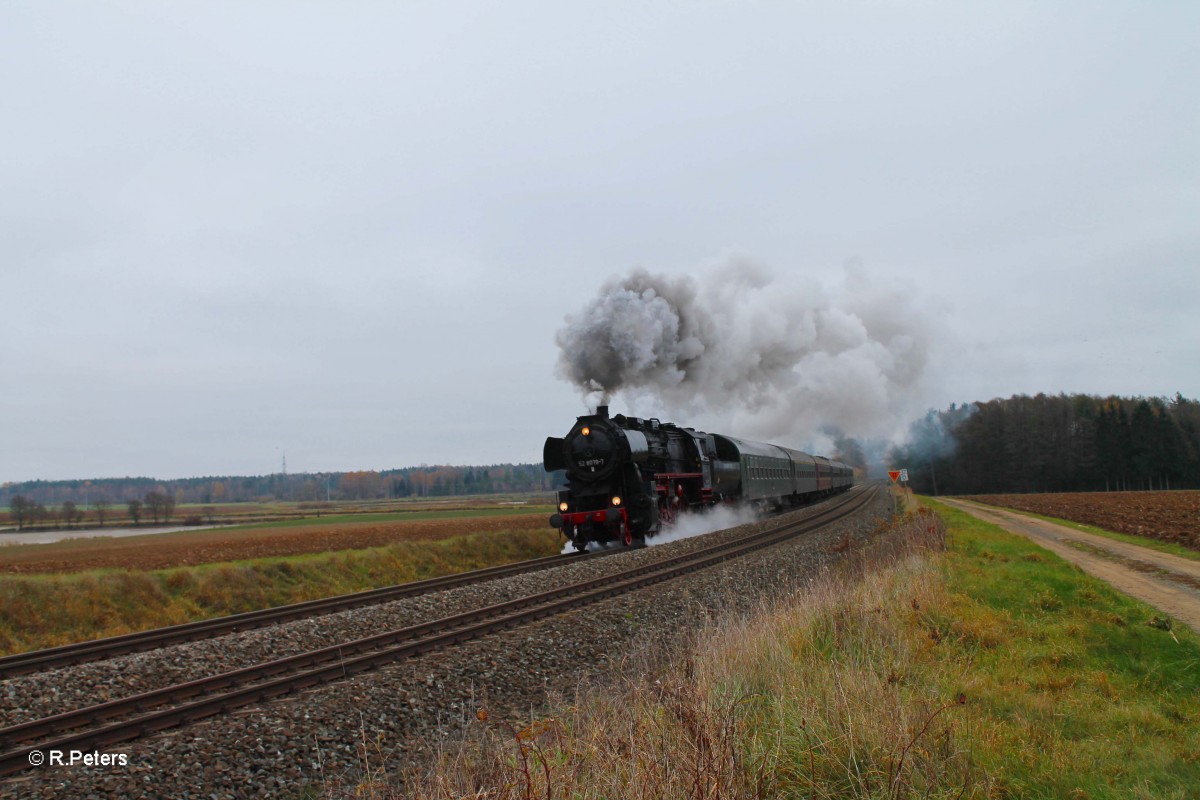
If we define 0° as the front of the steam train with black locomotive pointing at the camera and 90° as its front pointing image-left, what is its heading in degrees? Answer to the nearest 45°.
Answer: approximately 45°

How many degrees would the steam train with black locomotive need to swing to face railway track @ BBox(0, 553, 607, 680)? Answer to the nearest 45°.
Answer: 0° — it already faces it
